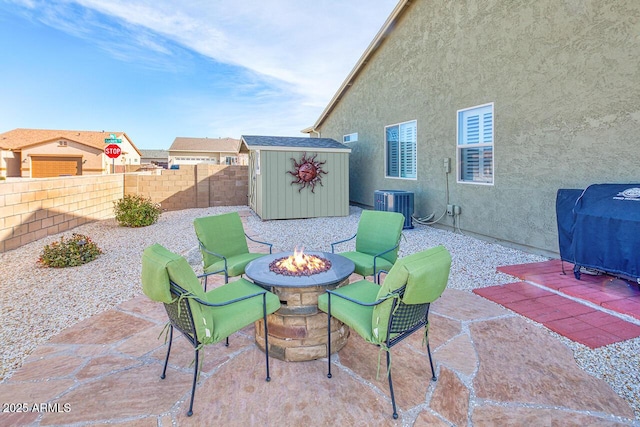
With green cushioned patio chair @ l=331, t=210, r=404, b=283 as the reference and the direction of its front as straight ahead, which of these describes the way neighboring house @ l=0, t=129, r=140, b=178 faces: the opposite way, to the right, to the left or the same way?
to the left

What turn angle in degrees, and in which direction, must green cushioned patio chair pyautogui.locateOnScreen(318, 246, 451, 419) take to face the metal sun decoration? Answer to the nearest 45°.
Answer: approximately 45° to its right

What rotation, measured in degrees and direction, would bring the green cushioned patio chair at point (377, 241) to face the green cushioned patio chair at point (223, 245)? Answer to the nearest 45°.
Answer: approximately 45° to its right

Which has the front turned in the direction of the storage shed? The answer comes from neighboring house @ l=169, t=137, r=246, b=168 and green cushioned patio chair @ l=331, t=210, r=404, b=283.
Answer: the neighboring house

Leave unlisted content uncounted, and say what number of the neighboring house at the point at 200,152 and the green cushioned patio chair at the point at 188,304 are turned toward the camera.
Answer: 1

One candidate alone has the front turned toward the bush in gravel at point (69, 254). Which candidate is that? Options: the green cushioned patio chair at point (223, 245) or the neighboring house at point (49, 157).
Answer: the neighboring house

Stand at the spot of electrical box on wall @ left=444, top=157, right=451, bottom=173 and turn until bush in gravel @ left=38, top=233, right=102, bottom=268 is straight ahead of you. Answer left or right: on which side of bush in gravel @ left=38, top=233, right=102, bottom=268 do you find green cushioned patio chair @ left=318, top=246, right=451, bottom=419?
left

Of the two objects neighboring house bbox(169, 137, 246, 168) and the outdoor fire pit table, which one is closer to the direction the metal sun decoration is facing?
the outdoor fire pit table

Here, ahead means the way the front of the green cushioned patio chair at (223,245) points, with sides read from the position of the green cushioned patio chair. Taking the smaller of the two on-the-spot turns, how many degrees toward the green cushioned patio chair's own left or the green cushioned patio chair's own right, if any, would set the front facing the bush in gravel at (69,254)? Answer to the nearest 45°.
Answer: approximately 180°

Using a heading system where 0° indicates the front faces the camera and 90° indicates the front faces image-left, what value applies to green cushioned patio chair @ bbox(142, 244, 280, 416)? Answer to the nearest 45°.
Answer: approximately 225°

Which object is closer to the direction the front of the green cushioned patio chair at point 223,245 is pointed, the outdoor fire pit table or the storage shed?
the outdoor fire pit table

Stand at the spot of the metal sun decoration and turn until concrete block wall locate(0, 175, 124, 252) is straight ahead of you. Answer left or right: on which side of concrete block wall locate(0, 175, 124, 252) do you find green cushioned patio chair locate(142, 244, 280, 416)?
left
